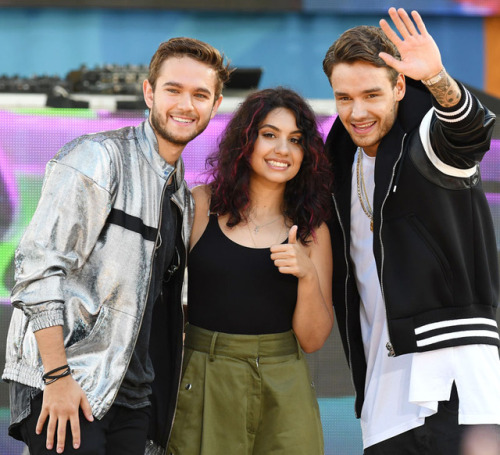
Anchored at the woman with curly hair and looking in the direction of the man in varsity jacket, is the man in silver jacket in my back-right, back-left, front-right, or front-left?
back-right

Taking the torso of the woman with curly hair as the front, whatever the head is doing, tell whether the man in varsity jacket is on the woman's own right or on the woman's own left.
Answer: on the woman's own left

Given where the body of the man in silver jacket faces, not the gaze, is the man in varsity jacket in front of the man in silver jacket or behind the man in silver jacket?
in front

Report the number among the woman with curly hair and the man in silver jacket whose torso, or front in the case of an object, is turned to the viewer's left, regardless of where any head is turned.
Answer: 0

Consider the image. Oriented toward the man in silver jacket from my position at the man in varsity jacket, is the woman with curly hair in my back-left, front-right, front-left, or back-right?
front-right

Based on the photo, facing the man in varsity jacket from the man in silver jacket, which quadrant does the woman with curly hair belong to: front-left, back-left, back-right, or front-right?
front-left

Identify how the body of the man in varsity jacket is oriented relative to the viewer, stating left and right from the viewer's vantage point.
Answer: facing the viewer and to the left of the viewer

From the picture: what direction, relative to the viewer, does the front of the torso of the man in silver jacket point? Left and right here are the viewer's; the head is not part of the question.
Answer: facing the viewer and to the right of the viewer

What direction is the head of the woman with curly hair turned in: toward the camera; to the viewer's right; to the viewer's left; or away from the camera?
toward the camera

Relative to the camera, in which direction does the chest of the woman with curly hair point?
toward the camera

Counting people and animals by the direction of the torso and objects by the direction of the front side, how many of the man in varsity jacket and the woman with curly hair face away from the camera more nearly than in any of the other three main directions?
0

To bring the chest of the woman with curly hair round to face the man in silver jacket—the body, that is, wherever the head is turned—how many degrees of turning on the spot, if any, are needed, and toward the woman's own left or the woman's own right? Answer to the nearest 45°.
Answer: approximately 45° to the woman's own right

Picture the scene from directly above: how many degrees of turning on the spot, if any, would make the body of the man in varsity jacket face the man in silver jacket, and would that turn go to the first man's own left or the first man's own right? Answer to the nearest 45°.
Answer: approximately 45° to the first man's own right

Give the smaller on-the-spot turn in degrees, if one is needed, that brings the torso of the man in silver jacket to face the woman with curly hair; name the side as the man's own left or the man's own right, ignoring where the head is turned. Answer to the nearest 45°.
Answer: approximately 45° to the man's own left
